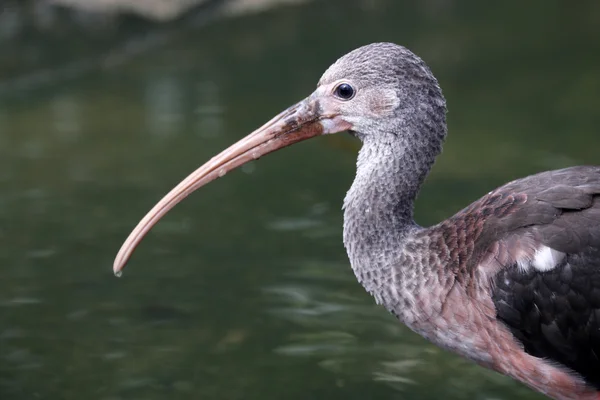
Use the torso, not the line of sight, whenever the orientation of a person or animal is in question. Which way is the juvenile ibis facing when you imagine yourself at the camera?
facing to the left of the viewer
